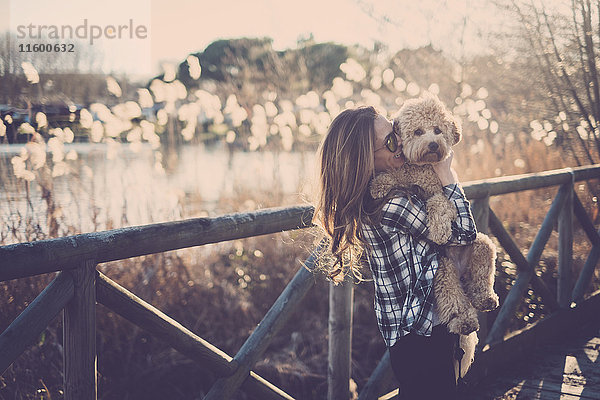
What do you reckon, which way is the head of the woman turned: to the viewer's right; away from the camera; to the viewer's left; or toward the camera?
to the viewer's right

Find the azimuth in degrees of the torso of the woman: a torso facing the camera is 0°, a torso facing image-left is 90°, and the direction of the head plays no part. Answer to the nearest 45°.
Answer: approximately 270°

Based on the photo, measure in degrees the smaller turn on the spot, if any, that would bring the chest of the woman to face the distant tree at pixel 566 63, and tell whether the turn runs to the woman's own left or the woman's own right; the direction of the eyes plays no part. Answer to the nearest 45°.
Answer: approximately 90° to the woman's own left
